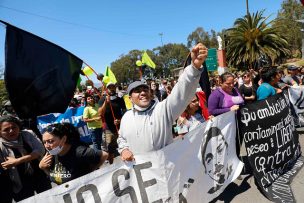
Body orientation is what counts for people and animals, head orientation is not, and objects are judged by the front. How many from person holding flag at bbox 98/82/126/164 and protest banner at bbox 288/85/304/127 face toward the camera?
2

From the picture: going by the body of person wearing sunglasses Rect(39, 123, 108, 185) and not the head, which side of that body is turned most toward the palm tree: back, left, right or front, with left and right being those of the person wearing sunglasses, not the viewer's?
back

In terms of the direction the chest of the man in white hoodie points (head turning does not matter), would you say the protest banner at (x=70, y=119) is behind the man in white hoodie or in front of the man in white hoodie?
behind

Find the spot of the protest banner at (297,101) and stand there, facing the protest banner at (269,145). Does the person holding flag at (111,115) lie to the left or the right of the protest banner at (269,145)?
right

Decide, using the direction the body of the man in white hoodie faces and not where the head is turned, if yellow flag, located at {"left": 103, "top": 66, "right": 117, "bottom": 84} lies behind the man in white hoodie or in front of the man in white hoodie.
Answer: behind

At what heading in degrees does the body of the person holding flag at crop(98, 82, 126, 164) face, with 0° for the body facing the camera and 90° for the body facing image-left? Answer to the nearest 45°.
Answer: approximately 0°
